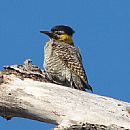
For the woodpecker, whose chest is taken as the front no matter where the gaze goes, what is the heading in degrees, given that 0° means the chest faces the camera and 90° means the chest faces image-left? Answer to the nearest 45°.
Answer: approximately 90°
